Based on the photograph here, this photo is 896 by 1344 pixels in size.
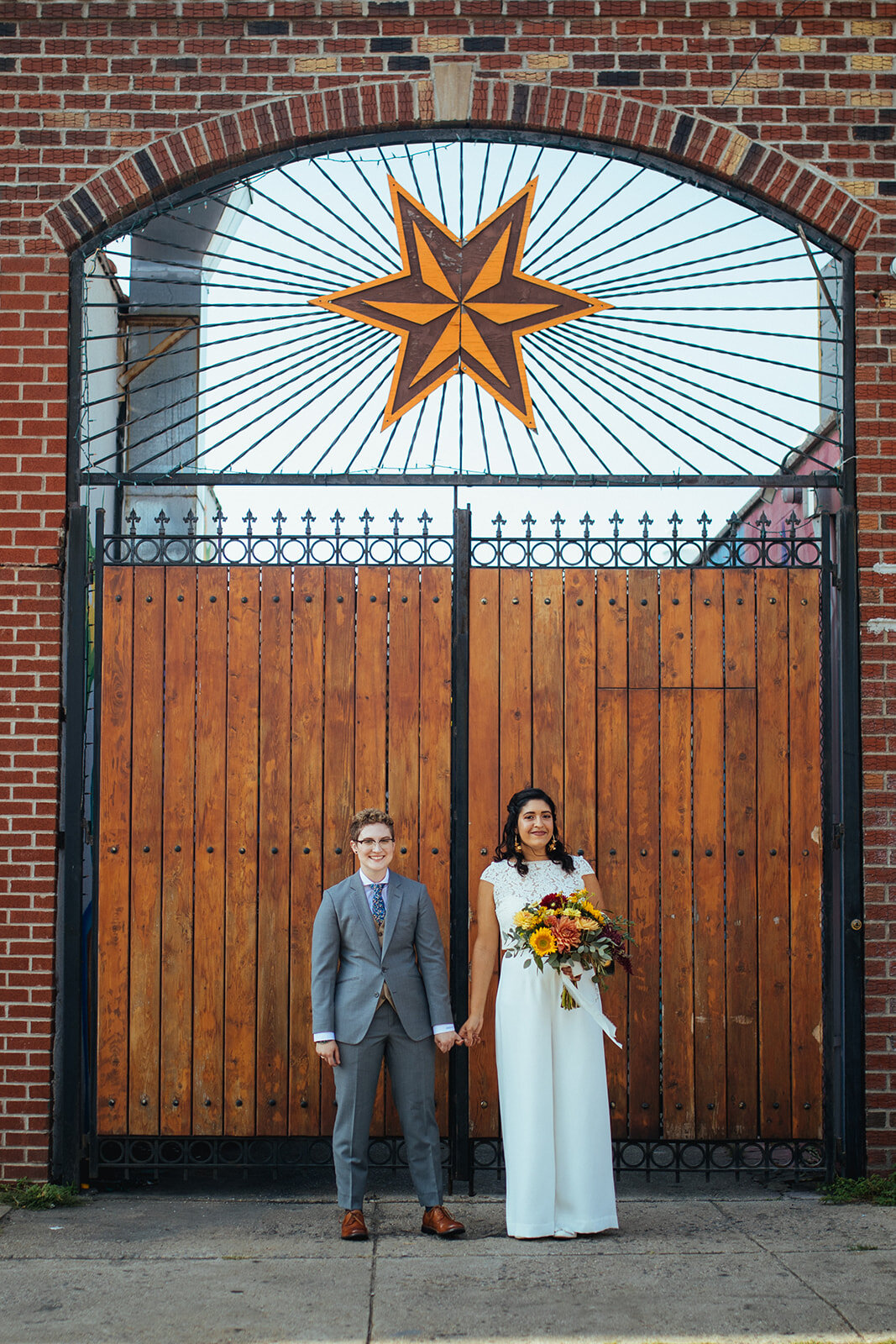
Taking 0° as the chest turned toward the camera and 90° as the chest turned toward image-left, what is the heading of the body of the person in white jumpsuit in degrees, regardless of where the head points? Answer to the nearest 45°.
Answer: approximately 0°

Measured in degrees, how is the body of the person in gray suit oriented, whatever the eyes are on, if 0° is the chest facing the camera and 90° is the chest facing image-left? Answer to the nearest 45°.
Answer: approximately 0°

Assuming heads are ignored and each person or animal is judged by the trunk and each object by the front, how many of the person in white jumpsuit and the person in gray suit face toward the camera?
2

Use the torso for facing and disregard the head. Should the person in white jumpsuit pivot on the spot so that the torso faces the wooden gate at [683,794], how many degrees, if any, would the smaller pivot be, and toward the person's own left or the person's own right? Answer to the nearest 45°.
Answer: approximately 135° to the person's own left
